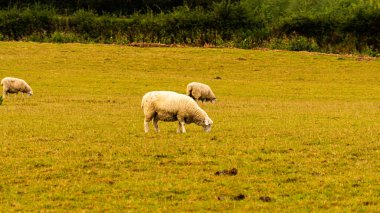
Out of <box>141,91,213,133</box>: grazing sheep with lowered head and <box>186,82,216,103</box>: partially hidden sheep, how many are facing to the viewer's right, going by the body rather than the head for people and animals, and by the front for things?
2

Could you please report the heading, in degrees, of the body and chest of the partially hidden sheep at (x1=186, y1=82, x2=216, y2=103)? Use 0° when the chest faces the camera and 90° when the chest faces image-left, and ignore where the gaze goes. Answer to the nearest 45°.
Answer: approximately 270°

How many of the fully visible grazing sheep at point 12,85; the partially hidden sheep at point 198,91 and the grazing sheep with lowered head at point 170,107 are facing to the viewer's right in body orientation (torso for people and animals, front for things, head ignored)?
3

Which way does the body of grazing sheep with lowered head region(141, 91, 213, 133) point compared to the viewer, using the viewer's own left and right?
facing to the right of the viewer

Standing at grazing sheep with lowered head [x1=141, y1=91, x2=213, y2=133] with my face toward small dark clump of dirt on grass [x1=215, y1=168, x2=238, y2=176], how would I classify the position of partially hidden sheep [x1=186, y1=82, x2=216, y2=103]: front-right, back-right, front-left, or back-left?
back-left

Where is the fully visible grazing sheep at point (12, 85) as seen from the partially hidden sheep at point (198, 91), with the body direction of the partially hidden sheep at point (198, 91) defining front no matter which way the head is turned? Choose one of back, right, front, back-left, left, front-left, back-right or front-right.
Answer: back

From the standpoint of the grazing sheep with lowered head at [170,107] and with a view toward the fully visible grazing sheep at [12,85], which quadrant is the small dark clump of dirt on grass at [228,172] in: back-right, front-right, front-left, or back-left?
back-left

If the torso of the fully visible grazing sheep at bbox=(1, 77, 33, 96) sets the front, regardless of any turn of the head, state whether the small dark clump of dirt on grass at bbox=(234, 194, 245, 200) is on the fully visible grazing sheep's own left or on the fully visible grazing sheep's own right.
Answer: on the fully visible grazing sheep's own right

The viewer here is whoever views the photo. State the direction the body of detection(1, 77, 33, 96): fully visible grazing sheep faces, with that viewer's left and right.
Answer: facing to the right of the viewer

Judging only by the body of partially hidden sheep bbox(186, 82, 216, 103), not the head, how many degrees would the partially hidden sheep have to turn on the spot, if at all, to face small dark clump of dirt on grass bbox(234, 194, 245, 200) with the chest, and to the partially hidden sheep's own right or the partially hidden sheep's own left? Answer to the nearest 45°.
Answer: approximately 90° to the partially hidden sheep's own right

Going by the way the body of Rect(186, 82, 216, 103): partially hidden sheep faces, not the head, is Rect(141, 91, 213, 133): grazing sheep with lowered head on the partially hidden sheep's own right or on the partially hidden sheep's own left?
on the partially hidden sheep's own right

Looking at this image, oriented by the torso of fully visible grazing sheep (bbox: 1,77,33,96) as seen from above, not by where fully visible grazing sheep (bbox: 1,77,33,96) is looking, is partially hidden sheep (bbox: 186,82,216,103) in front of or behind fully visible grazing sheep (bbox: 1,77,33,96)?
in front

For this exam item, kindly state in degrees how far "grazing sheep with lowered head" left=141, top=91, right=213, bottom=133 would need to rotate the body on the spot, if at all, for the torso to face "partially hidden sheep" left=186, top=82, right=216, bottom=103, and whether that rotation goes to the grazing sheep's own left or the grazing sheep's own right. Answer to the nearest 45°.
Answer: approximately 90° to the grazing sheep's own left

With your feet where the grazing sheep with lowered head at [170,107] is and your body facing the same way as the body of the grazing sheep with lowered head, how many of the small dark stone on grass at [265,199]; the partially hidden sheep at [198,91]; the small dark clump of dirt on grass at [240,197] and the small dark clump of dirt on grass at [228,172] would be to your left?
1
